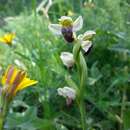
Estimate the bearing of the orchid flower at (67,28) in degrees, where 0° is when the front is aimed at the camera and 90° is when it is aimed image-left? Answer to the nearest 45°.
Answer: approximately 0°
